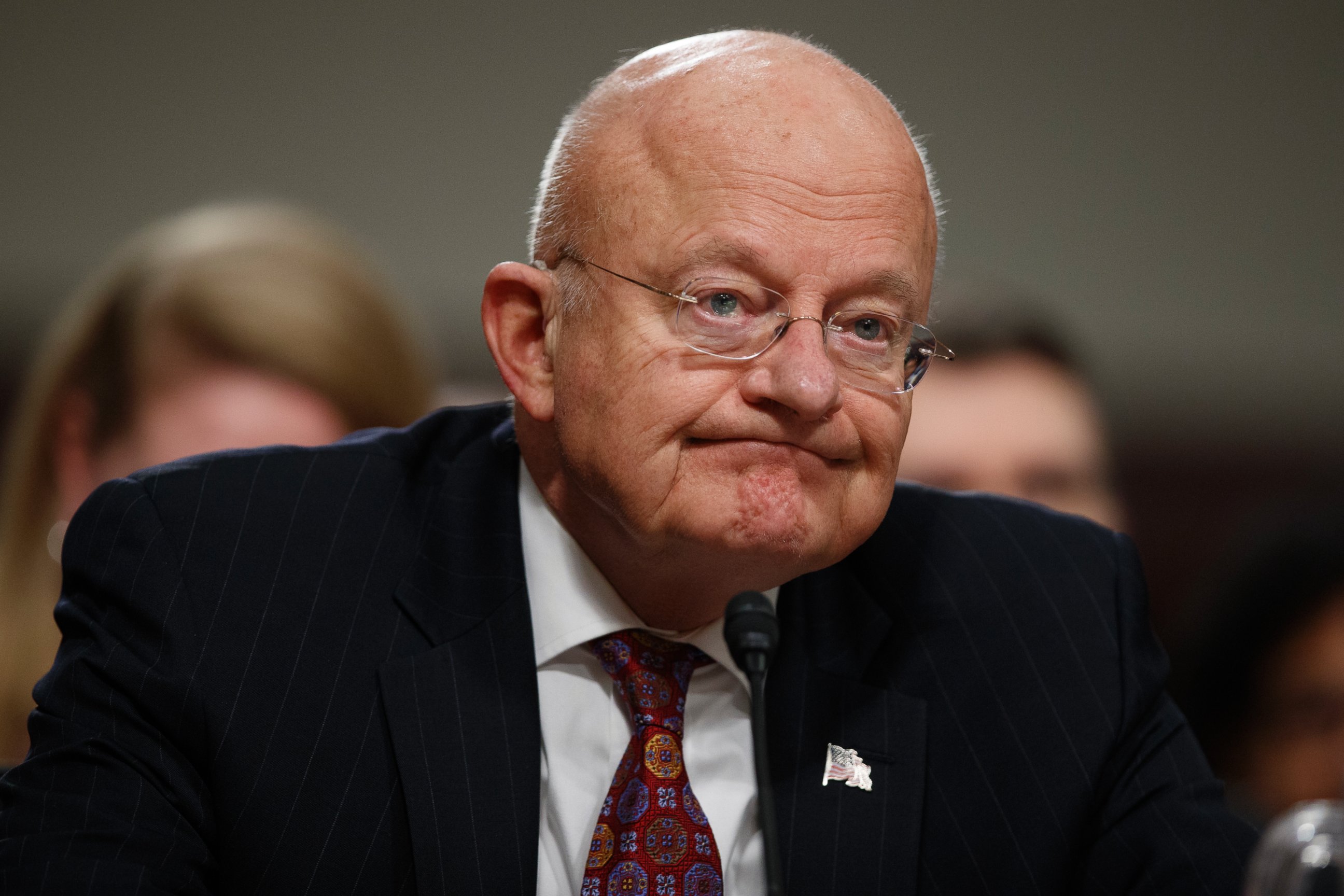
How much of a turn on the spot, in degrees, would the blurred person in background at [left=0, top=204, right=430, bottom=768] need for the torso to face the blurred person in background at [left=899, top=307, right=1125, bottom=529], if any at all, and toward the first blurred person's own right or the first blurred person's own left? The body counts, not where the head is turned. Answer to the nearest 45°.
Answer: approximately 45° to the first blurred person's own left

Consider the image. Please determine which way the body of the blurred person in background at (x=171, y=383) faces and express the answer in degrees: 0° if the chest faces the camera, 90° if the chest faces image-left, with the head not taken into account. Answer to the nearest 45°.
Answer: approximately 315°
